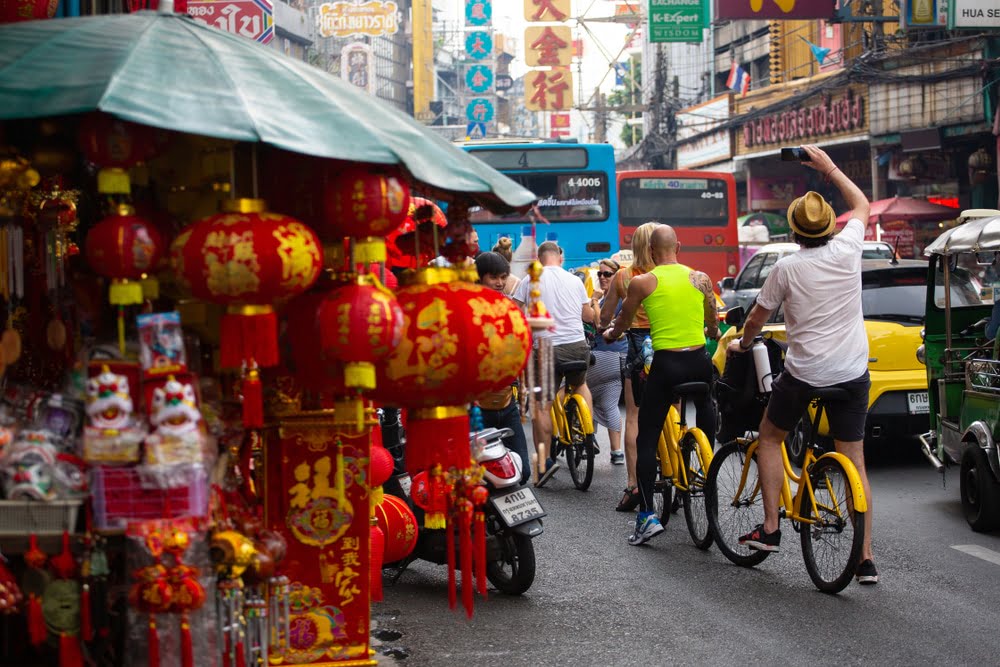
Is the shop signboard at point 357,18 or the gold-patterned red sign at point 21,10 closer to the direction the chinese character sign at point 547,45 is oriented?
the gold-patterned red sign

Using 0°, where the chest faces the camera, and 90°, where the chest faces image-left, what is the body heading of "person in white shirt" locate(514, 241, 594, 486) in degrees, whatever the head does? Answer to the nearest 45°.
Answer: approximately 180°

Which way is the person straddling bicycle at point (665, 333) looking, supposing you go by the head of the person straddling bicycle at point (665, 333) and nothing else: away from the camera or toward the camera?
away from the camera

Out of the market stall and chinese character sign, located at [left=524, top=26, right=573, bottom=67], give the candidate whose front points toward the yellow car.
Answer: the chinese character sign

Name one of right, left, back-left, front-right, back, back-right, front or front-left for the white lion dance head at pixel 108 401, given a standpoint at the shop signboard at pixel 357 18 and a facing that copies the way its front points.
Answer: front

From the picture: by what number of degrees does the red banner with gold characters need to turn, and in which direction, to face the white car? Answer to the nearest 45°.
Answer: approximately 135° to its left

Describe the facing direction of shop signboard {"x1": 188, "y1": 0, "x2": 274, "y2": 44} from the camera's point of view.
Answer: facing the viewer

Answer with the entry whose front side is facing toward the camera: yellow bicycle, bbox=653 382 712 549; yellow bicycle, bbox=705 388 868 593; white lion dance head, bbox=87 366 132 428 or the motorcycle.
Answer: the white lion dance head

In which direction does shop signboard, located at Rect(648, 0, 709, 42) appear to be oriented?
toward the camera

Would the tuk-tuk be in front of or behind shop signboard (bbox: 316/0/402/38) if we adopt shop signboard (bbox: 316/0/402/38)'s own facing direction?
in front

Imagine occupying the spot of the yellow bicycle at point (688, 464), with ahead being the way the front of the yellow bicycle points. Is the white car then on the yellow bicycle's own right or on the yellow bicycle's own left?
on the yellow bicycle's own right

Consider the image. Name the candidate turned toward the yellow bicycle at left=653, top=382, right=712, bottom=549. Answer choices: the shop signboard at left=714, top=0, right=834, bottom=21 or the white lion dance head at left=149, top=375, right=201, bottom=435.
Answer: the shop signboard

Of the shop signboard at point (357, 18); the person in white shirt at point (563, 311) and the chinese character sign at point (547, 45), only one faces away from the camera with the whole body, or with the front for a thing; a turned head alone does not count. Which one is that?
the person in white shirt

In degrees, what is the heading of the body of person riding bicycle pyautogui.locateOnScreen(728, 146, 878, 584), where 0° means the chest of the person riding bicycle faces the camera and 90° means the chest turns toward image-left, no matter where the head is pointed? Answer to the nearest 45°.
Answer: approximately 135°

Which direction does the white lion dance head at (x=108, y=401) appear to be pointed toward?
toward the camera

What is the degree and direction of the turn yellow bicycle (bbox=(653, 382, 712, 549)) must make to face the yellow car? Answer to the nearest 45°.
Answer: approximately 90° to its right

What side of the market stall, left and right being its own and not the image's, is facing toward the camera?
front

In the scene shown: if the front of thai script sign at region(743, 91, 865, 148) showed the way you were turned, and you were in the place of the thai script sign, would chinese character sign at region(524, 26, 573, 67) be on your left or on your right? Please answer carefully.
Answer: on your right

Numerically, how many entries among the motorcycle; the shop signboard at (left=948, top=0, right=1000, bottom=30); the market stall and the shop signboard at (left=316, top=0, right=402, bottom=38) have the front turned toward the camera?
3

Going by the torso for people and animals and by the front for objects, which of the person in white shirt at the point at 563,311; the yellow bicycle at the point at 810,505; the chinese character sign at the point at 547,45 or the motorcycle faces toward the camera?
the chinese character sign

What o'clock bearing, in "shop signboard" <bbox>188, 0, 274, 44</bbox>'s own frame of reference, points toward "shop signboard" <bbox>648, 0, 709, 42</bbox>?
"shop signboard" <bbox>648, 0, 709, 42</bbox> is roughly at 7 o'clock from "shop signboard" <bbox>188, 0, 274, 44</bbox>.

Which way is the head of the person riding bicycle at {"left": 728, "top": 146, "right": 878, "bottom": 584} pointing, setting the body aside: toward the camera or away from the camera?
away from the camera

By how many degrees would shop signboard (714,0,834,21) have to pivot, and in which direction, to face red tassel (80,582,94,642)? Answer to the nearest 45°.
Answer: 0° — it already faces it

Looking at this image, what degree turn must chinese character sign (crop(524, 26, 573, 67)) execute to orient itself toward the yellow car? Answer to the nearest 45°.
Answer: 0° — it already faces it
